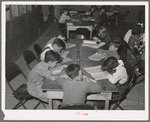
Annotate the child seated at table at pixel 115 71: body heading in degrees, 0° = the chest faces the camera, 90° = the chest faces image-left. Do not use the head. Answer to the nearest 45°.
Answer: approximately 90°
